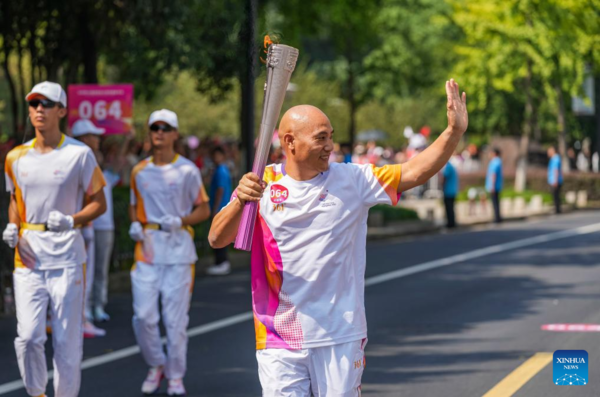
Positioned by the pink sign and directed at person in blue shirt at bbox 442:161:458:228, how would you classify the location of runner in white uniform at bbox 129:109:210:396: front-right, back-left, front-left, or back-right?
back-right

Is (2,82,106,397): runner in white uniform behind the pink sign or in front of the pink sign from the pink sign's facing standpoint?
in front

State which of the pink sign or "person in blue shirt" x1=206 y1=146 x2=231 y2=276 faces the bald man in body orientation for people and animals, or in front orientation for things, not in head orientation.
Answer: the pink sign

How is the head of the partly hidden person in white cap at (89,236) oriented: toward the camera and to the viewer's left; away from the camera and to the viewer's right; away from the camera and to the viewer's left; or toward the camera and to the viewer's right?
toward the camera and to the viewer's right

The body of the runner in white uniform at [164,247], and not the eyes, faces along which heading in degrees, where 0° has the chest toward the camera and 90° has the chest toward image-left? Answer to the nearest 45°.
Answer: approximately 0°

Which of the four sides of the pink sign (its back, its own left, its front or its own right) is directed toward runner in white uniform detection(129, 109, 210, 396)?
front

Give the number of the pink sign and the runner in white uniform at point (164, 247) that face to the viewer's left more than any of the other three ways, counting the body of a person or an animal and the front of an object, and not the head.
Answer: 0
